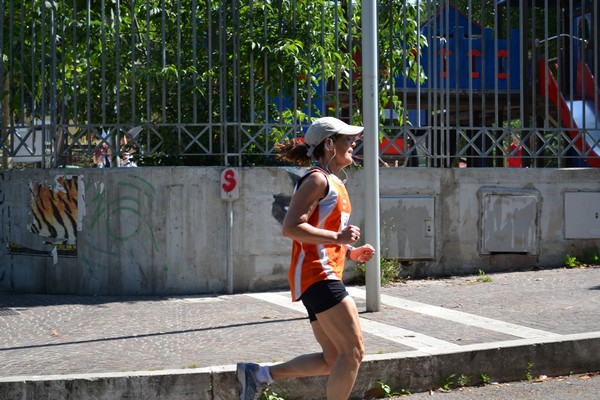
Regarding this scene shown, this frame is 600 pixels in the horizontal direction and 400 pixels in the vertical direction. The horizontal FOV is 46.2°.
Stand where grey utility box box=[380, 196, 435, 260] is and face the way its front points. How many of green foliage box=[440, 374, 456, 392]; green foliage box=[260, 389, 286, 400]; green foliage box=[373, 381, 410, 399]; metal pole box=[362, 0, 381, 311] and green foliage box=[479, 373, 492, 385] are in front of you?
5

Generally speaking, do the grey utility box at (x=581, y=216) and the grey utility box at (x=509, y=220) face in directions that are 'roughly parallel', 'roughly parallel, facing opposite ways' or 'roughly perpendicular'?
roughly parallel

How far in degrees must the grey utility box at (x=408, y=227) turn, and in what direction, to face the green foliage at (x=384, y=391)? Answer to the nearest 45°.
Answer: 0° — it already faces it

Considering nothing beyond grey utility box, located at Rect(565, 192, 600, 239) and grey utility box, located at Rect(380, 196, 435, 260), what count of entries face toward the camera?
2

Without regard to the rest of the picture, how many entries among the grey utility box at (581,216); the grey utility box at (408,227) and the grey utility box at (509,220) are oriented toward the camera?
3

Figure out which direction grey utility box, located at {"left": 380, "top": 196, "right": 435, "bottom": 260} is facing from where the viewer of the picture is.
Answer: facing the viewer

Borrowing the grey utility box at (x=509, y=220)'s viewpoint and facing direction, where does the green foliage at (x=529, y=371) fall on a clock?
The green foliage is roughly at 12 o'clock from the grey utility box.

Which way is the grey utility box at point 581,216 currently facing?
toward the camera

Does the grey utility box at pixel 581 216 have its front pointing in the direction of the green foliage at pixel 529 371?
yes

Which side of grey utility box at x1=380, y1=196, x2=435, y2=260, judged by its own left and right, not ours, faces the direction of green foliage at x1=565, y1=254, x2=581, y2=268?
left

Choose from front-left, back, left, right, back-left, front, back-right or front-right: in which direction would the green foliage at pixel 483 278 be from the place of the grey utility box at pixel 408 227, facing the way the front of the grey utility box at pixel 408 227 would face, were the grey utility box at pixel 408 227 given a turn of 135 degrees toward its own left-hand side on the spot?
front-right

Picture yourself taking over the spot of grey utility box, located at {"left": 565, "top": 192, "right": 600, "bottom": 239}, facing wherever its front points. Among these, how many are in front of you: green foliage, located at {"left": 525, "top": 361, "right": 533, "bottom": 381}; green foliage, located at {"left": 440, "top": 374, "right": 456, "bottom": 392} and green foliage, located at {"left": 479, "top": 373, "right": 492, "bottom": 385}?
3

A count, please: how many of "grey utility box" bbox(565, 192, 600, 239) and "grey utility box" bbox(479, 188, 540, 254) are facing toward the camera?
2

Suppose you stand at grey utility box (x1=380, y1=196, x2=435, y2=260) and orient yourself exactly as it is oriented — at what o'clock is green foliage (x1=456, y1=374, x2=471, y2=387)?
The green foliage is roughly at 12 o'clock from the grey utility box.

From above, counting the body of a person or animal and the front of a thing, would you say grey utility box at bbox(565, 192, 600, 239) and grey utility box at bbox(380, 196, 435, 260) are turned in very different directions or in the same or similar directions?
same or similar directions

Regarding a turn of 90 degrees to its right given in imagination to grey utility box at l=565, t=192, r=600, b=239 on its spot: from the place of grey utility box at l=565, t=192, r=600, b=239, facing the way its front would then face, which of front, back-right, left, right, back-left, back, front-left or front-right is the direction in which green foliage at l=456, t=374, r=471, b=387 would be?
left

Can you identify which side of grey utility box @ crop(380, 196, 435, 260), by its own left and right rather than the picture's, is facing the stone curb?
front
